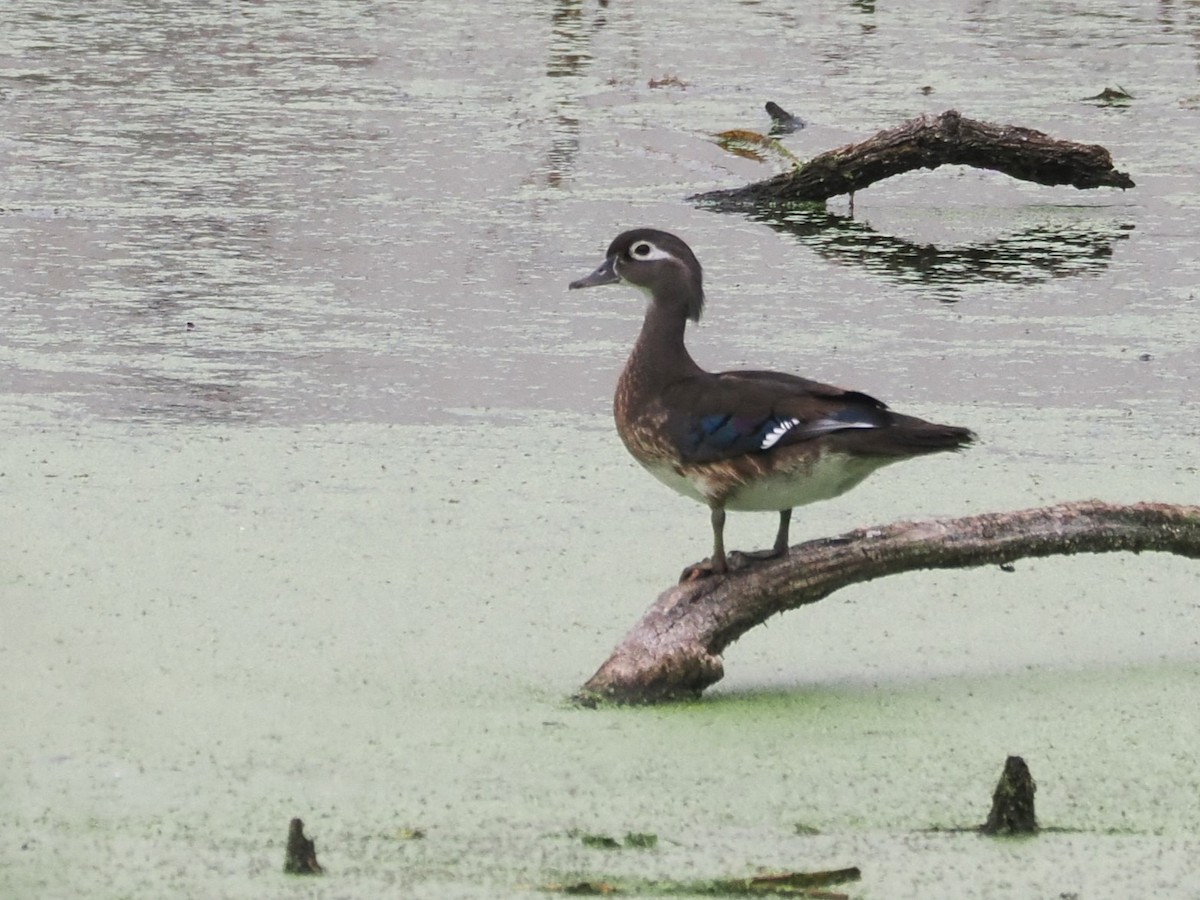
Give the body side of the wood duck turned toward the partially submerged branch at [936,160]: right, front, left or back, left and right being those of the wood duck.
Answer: right

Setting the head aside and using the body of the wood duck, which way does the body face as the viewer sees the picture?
to the viewer's left
